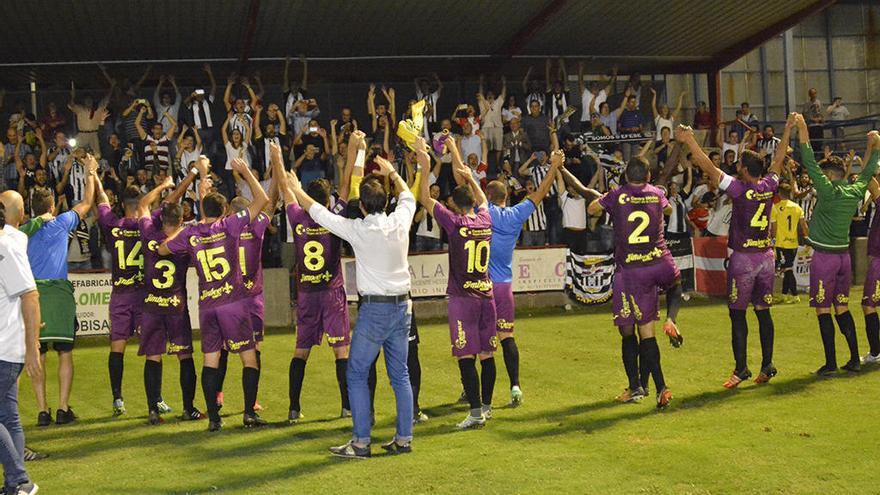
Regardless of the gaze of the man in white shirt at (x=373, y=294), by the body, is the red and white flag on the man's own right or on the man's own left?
on the man's own right

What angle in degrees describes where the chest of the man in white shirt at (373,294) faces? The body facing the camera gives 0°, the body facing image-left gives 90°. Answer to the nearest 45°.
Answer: approximately 135°

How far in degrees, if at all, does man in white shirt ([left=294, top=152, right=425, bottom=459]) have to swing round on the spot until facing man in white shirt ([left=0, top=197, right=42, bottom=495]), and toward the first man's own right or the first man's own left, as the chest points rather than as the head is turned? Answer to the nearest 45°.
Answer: approximately 45° to the first man's own left

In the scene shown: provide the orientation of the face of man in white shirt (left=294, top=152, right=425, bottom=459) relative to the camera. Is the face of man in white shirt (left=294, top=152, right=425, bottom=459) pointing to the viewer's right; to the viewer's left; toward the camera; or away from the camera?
away from the camera

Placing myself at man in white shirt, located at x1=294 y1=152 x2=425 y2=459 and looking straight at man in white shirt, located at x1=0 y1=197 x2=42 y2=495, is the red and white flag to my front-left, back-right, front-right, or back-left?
back-right
